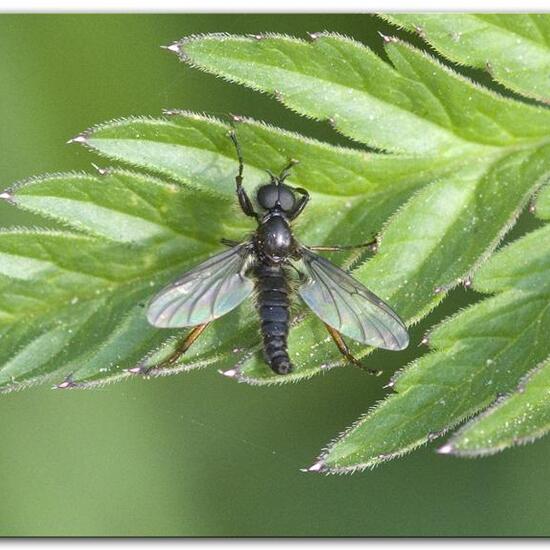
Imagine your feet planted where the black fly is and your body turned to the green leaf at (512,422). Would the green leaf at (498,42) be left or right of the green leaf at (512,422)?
left

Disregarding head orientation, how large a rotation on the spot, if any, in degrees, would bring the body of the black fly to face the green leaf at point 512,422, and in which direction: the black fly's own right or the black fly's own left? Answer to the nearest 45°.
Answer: approximately 135° to the black fly's own right

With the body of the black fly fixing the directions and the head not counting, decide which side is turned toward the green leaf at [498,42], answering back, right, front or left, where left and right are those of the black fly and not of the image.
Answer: right

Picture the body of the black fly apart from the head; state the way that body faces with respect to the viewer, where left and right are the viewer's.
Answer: facing away from the viewer
